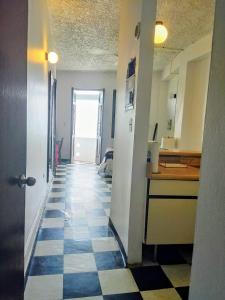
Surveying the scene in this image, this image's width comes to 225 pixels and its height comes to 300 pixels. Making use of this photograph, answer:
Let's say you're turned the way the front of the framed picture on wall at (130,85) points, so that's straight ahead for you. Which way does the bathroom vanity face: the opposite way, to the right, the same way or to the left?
to the left

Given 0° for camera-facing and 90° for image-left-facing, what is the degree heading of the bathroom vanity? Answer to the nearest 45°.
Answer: approximately 0°

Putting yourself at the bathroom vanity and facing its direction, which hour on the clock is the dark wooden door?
The dark wooden door is roughly at 1 o'clock from the bathroom vanity.

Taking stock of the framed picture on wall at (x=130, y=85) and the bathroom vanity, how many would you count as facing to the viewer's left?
1

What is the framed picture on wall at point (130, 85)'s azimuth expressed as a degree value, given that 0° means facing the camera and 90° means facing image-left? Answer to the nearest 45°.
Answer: approximately 90°
